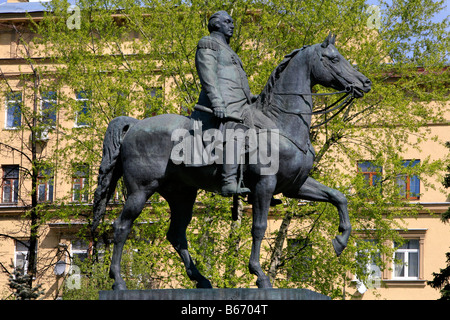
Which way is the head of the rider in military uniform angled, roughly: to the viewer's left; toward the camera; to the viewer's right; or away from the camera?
to the viewer's right

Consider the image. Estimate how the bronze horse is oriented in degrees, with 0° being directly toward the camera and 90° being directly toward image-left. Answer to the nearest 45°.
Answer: approximately 270°
